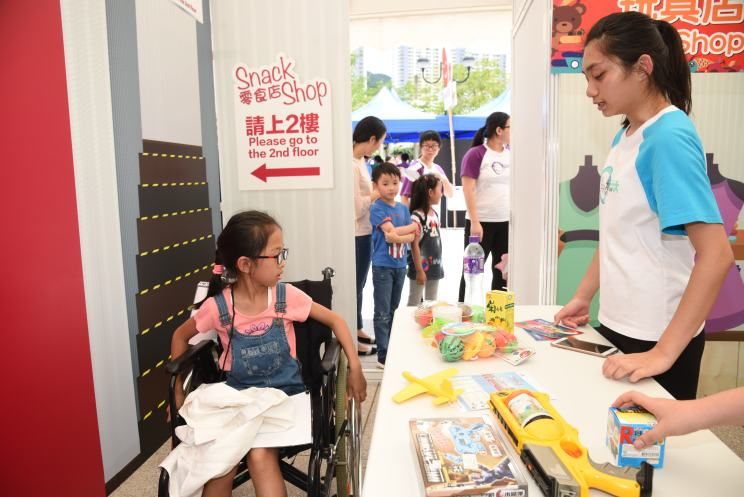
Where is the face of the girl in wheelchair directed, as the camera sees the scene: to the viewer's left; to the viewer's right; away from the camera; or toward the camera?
to the viewer's right

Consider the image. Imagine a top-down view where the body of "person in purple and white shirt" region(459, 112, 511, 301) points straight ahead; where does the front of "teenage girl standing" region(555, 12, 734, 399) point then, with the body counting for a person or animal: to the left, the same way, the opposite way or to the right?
to the right

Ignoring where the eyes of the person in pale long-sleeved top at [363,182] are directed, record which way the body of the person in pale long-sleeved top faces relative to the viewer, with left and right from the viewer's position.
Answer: facing to the right of the viewer

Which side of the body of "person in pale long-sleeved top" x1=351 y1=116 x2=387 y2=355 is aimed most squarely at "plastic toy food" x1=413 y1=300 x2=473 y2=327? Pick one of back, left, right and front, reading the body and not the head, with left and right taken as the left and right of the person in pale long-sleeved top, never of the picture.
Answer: right

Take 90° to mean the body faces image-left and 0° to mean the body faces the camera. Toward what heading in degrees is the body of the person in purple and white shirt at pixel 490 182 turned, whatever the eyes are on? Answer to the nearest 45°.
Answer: approximately 315°

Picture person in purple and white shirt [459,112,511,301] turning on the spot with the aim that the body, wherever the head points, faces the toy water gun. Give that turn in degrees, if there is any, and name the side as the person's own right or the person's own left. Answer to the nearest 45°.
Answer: approximately 45° to the person's own right

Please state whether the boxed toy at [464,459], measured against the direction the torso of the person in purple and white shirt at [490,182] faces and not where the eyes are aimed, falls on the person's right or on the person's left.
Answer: on the person's right

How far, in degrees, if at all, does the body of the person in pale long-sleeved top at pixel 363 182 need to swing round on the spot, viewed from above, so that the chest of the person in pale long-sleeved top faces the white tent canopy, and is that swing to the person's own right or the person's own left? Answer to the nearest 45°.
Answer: approximately 90° to the person's own left

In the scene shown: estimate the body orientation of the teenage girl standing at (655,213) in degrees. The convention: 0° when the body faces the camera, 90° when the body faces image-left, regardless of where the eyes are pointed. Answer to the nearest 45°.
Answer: approximately 45°
